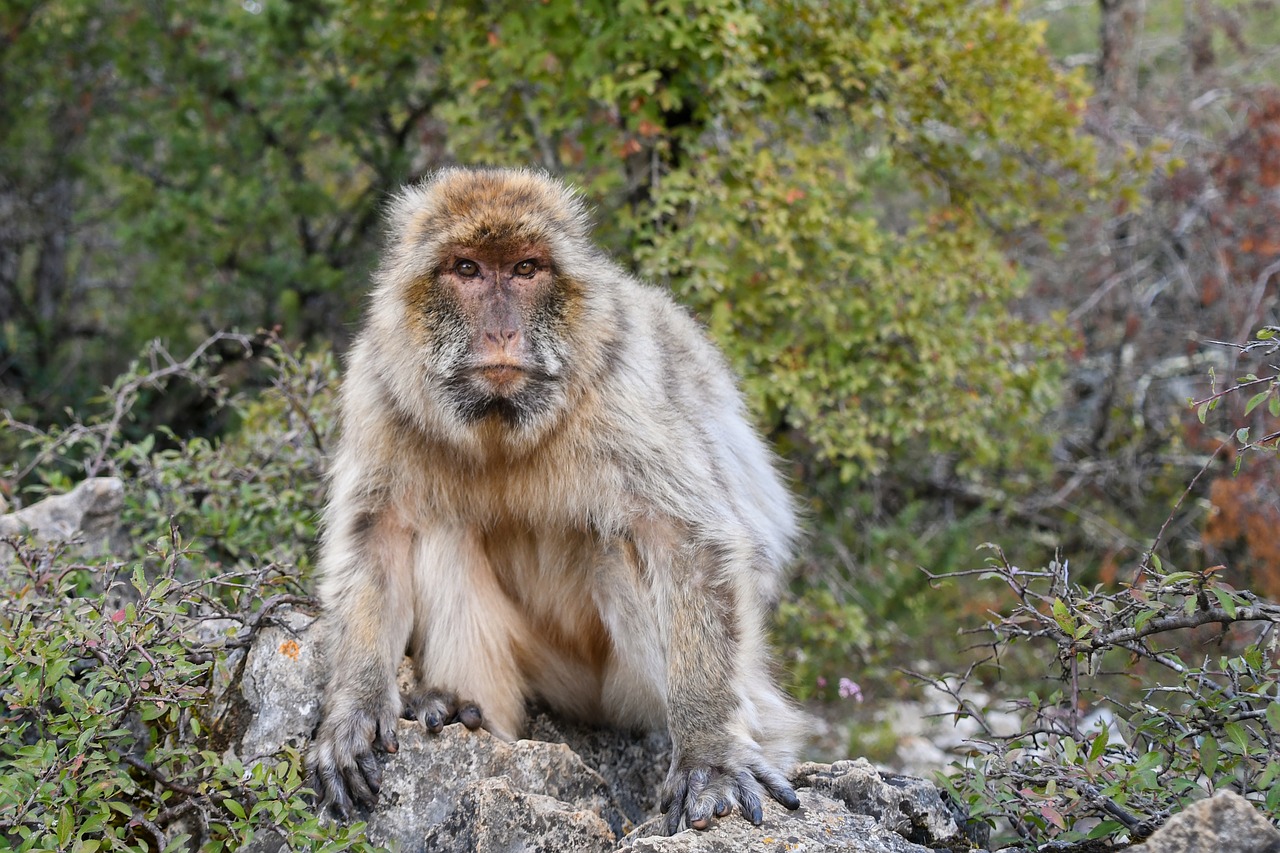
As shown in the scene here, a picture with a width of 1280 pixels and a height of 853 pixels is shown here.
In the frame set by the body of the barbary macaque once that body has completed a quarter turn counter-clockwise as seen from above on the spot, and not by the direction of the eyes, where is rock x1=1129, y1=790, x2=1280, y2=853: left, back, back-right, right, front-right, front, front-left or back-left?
front-right

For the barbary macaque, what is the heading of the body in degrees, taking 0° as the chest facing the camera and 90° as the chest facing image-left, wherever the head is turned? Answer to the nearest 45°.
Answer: approximately 0°

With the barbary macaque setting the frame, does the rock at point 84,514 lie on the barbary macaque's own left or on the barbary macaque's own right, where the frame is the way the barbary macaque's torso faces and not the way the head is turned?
on the barbary macaque's own right

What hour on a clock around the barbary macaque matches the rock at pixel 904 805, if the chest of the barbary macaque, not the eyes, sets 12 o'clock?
The rock is roughly at 10 o'clock from the barbary macaque.

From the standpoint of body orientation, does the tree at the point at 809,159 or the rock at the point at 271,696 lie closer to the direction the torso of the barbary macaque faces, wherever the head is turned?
the rock

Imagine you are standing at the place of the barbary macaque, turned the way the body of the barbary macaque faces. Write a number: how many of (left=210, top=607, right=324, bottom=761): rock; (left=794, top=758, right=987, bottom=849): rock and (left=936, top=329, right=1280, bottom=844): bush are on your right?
1

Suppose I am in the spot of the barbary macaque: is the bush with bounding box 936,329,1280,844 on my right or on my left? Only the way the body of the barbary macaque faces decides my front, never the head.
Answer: on my left

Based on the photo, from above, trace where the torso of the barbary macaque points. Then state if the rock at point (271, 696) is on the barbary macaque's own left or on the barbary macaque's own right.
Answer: on the barbary macaque's own right

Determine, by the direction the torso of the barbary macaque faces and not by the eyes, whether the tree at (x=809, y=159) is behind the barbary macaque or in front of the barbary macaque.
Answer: behind
